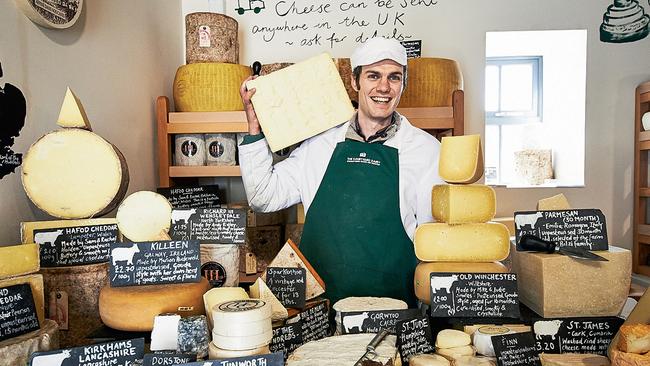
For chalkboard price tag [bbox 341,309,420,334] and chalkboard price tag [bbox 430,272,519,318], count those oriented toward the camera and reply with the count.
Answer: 2

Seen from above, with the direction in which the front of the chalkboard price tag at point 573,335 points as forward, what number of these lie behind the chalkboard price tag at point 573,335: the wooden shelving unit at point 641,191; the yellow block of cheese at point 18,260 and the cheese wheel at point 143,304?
1

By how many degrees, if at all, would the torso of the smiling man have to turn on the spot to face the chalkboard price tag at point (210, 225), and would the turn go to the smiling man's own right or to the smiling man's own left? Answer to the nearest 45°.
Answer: approximately 45° to the smiling man's own right

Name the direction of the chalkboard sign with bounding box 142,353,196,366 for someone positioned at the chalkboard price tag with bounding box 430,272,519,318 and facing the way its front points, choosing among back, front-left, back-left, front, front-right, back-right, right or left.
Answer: front-right

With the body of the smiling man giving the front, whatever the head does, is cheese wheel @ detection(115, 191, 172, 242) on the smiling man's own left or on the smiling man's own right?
on the smiling man's own right

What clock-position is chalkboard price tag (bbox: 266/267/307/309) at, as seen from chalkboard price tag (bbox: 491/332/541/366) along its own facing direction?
chalkboard price tag (bbox: 266/267/307/309) is roughly at 3 o'clock from chalkboard price tag (bbox: 491/332/541/366).

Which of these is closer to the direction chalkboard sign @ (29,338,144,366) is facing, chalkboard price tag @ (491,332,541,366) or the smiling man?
the chalkboard price tag
